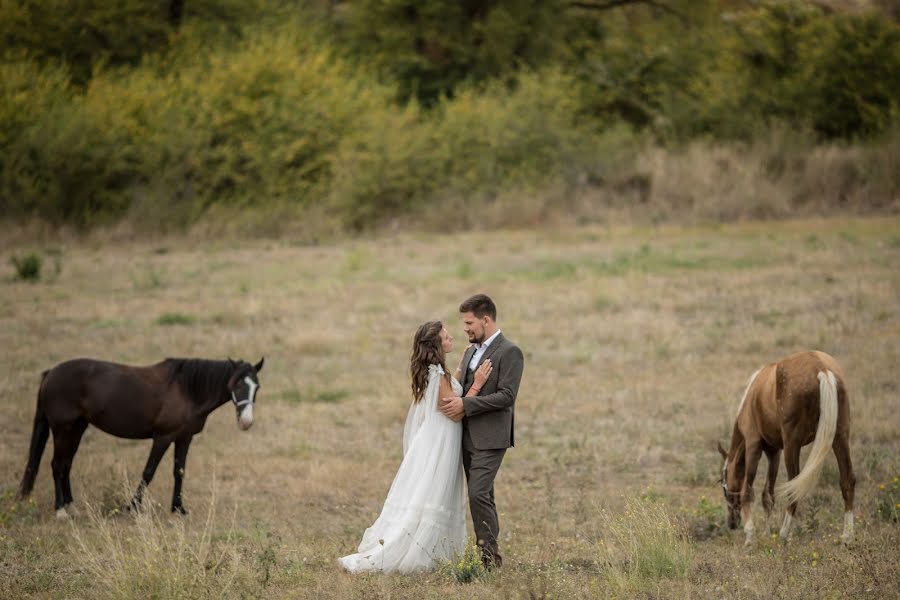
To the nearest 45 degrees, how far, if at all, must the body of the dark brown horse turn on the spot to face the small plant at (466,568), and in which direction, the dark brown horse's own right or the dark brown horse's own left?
approximately 45° to the dark brown horse's own right

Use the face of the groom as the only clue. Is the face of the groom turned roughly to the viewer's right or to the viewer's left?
to the viewer's left

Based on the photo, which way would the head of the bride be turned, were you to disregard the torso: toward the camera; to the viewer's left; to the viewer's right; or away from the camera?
to the viewer's right

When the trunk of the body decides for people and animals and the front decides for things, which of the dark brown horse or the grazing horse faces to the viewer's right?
the dark brown horse

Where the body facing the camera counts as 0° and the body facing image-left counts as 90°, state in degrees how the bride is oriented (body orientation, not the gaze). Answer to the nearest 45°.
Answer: approximately 270°

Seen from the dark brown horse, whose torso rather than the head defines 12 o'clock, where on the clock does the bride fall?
The bride is roughly at 2 o'clock from the dark brown horse.

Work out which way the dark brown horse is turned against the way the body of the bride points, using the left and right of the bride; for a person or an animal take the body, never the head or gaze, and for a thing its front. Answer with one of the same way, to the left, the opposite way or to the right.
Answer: the same way

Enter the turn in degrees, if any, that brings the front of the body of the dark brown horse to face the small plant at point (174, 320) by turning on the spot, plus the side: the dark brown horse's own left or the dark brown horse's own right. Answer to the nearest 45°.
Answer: approximately 90° to the dark brown horse's own left

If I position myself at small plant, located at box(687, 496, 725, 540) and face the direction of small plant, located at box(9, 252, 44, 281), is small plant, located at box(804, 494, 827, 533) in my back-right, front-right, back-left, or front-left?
back-right

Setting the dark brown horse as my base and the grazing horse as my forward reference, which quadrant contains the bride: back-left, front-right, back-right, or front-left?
front-right

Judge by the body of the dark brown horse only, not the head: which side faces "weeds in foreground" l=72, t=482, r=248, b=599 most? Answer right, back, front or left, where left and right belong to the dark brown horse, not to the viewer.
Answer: right

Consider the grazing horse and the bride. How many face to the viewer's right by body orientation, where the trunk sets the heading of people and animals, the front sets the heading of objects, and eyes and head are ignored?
1

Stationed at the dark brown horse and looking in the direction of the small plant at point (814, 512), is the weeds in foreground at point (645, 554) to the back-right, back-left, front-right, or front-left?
front-right

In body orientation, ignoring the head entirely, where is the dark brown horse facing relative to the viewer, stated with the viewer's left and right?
facing to the right of the viewer
